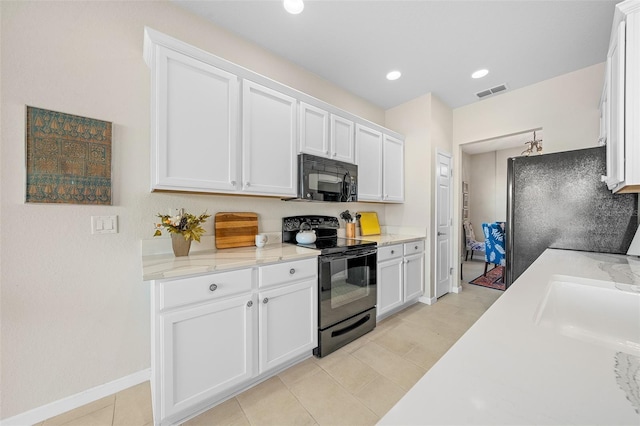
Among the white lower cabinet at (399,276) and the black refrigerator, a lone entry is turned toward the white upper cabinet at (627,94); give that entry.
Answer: the white lower cabinet

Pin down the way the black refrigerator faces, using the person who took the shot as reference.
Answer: facing to the left of the viewer

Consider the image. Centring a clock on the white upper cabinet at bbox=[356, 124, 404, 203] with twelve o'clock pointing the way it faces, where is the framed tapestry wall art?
The framed tapestry wall art is roughly at 3 o'clock from the white upper cabinet.

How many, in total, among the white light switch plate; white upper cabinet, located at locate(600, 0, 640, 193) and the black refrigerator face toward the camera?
1

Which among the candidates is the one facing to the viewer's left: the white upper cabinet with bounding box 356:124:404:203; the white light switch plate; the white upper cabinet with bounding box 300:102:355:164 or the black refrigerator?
the black refrigerator

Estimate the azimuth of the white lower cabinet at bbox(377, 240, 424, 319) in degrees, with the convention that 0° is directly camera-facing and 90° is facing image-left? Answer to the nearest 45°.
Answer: approximately 315°

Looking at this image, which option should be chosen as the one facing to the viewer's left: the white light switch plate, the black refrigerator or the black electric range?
the black refrigerator

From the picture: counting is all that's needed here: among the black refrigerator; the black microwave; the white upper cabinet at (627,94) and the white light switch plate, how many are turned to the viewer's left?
2

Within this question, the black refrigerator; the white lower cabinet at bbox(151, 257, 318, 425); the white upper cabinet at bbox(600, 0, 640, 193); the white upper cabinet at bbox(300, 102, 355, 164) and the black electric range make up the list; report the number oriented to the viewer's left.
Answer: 2

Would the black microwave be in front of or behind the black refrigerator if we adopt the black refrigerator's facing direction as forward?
in front

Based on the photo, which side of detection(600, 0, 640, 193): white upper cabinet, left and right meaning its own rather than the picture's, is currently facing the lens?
left

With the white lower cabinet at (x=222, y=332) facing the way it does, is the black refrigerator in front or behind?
in front
